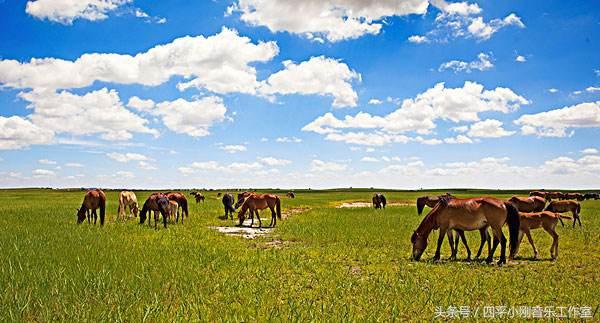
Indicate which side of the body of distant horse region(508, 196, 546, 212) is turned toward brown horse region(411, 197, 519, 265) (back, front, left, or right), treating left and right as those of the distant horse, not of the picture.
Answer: left

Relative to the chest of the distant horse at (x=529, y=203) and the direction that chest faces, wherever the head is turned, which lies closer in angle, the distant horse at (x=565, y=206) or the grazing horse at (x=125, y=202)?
the grazing horse

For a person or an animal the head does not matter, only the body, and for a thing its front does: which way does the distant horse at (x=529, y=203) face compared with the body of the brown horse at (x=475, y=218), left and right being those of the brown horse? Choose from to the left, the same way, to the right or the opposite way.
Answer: the same way

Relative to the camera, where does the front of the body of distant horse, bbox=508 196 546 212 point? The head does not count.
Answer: to the viewer's left

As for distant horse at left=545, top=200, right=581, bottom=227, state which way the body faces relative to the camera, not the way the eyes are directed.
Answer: to the viewer's left

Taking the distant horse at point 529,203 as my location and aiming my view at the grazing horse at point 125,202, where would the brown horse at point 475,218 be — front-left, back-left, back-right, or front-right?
front-left

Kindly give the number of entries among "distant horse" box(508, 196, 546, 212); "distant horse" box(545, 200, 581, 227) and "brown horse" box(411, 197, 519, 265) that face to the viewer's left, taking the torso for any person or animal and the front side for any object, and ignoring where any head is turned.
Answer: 3

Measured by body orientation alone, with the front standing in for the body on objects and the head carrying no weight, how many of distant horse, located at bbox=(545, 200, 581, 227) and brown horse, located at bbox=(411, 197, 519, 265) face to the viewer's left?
2

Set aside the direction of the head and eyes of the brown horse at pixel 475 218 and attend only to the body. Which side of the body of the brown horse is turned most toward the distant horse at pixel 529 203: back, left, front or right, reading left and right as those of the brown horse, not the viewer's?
right

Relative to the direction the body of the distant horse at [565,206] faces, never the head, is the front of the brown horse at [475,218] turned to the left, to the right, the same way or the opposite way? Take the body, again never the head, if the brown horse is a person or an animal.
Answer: the same way

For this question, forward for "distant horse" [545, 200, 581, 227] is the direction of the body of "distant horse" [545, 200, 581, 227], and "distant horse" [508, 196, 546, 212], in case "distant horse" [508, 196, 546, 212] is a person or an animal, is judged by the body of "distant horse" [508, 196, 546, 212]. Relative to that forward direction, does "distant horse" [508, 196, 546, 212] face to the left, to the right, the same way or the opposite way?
the same way

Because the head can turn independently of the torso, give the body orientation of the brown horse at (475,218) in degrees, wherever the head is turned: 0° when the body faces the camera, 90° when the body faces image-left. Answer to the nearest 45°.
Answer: approximately 90°
